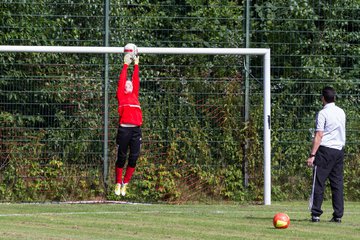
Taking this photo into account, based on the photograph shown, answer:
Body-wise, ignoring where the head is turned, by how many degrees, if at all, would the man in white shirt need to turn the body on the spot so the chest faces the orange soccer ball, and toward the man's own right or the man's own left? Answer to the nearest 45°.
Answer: approximately 90° to the man's own left

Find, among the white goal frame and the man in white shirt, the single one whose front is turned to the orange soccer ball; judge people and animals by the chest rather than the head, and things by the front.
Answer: the white goal frame

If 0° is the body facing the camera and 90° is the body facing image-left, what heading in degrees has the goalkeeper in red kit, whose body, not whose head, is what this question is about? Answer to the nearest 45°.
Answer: approximately 0°

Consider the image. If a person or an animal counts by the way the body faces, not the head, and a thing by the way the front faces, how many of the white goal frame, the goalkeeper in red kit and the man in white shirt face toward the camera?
2

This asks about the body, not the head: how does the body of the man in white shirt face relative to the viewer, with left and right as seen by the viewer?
facing away from the viewer and to the left of the viewer

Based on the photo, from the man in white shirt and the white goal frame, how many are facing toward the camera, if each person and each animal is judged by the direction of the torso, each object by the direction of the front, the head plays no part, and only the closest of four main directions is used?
1

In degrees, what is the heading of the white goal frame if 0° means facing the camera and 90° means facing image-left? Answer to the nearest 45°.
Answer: approximately 0°
